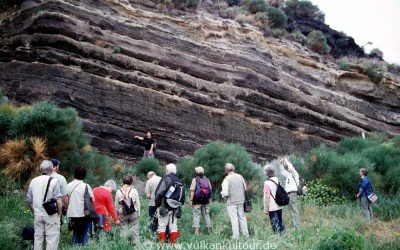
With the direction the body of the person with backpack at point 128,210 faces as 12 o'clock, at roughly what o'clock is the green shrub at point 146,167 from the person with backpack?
The green shrub is roughly at 12 o'clock from the person with backpack.

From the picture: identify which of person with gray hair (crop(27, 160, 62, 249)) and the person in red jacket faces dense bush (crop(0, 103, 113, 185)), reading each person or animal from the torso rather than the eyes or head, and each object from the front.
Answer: the person with gray hair

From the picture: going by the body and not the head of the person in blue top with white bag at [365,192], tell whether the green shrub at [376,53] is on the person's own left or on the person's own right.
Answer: on the person's own right

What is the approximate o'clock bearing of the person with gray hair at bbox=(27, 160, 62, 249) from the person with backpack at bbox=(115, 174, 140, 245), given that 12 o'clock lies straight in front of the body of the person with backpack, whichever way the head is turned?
The person with gray hair is roughly at 8 o'clock from the person with backpack.

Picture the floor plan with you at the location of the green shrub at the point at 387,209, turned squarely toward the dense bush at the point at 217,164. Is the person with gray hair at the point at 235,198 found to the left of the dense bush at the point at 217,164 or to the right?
left

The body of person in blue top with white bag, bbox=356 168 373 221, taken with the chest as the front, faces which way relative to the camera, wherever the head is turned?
to the viewer's left

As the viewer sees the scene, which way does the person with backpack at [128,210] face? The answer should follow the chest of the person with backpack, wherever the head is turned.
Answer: away from the camera

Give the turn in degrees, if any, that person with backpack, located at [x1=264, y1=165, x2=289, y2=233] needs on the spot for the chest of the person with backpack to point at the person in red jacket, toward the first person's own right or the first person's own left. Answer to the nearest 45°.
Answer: approximately 90° to the first person's own left

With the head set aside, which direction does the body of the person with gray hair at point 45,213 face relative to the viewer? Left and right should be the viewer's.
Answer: facing away from the viewer

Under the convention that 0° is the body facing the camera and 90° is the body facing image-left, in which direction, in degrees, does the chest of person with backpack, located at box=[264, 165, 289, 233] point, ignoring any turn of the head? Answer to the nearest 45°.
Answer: approximately 135°

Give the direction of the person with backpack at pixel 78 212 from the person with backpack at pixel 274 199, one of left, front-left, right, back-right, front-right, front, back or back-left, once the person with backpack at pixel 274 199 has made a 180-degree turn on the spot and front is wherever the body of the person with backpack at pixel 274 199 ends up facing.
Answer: right

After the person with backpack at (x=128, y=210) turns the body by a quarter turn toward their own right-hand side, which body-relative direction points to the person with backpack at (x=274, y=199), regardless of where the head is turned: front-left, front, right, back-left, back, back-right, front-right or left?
front
